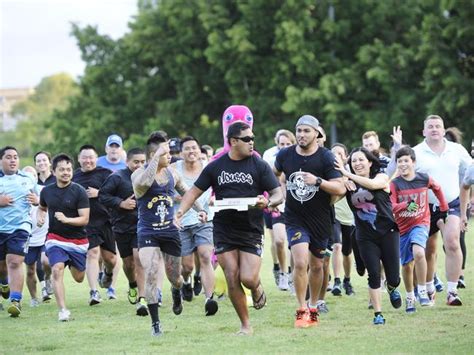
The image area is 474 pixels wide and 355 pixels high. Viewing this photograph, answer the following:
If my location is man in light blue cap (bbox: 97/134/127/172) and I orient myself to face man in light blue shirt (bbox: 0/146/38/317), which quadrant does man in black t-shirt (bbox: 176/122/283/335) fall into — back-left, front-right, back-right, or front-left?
front-left

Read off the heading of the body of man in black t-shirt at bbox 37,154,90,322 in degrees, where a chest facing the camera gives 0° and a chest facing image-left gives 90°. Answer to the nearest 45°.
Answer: approximately 0°

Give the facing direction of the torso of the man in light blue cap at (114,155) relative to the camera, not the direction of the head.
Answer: toward the camera

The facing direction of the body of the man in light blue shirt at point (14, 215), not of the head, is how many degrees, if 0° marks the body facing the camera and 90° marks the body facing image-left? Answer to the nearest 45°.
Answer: approximately 0°

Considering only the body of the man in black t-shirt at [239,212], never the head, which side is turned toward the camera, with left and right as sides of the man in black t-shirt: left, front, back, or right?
front

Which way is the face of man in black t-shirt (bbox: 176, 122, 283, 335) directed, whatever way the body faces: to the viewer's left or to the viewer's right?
to the viewer's right

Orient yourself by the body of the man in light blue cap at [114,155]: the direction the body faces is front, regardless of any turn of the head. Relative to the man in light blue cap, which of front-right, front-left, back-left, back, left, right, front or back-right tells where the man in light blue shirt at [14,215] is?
front-right

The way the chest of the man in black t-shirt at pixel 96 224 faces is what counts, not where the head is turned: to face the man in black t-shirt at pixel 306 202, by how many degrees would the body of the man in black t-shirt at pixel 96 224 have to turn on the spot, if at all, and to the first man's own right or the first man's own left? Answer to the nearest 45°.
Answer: approximately 45° to the first man's own left
